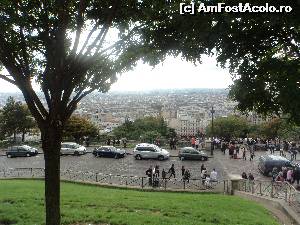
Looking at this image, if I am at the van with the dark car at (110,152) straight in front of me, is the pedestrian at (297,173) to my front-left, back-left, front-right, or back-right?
back-left

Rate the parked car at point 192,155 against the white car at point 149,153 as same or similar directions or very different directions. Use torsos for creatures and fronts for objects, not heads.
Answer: same or similar directions

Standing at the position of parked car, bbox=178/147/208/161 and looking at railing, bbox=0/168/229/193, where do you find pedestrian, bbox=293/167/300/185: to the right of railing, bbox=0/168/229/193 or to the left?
left

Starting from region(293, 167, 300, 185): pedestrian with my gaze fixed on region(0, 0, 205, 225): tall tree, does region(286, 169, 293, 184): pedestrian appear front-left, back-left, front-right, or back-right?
front-right
